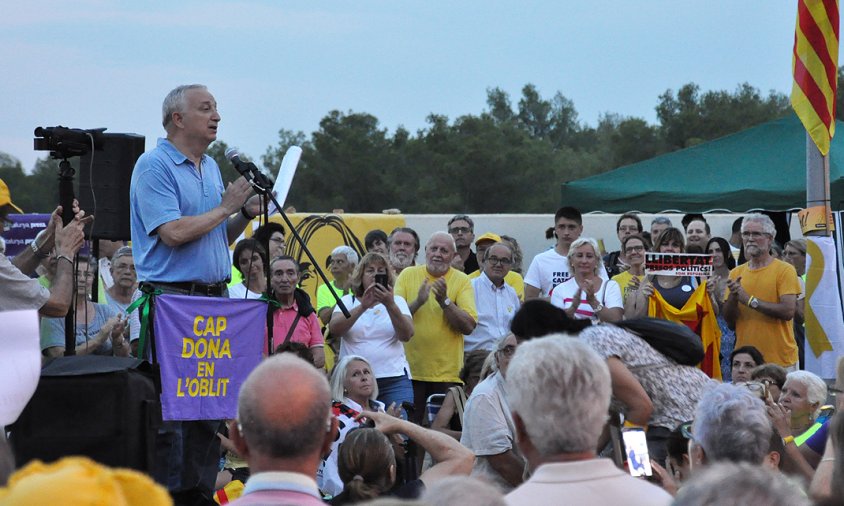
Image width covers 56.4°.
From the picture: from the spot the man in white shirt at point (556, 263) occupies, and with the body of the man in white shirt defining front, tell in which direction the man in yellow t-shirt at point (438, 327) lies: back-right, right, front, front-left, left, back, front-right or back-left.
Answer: front-right

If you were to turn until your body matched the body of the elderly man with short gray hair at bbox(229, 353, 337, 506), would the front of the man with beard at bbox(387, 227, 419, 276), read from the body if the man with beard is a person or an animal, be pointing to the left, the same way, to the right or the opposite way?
the opposite way

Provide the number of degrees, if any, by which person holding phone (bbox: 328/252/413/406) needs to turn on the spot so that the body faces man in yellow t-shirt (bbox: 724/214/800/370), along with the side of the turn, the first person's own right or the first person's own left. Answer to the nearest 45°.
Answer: approximately 90° to the first person's own left

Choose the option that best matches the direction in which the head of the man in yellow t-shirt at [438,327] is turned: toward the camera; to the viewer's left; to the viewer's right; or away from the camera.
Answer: toward the camera

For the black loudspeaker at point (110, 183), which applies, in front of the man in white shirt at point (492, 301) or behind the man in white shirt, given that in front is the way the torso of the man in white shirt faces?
in front

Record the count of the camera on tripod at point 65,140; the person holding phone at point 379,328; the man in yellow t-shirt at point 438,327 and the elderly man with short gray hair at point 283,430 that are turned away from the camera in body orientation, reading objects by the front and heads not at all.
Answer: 1

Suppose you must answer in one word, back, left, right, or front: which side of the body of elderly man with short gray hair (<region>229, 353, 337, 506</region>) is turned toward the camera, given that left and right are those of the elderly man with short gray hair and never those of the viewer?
back

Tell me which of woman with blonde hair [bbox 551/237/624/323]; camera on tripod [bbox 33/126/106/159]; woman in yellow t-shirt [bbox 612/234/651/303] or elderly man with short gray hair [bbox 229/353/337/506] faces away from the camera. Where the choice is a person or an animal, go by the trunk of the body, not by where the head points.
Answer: the elderly man with short gray hair

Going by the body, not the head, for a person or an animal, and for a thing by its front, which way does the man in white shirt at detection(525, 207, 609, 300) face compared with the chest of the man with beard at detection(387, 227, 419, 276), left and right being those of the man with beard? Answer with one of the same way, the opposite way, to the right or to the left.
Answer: the same way

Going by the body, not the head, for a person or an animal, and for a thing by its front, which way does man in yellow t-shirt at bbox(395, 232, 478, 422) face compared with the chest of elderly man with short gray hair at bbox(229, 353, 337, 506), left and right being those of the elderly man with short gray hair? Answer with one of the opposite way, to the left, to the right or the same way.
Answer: the opposite way

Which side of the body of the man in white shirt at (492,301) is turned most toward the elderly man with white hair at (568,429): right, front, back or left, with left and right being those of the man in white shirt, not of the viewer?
front

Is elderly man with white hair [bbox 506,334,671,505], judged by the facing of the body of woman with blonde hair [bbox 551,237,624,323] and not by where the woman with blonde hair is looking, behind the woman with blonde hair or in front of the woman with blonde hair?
in front

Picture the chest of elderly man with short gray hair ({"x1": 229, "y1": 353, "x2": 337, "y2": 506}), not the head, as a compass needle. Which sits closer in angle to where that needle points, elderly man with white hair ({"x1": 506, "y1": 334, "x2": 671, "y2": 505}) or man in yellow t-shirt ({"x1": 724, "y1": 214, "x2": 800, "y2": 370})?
the man in yellow t-shirt

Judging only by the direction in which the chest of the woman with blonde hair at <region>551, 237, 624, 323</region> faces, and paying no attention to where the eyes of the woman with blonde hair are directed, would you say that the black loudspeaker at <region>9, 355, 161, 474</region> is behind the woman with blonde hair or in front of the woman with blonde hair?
in front

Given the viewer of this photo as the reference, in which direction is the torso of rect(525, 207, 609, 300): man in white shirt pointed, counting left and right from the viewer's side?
facing the viewer

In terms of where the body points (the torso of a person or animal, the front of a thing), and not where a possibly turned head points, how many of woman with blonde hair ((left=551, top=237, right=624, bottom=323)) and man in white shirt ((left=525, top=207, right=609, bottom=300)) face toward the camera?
2

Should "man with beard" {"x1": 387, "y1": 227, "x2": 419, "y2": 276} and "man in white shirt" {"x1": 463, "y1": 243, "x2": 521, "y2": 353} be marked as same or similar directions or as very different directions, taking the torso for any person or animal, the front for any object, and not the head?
same or similar directions
